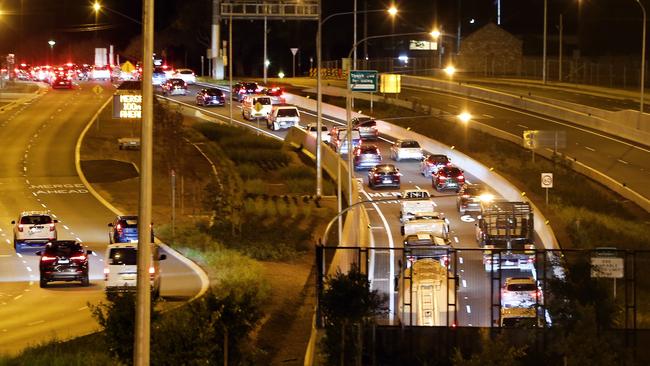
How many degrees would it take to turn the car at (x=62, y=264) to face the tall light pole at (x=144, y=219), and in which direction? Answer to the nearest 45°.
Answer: approximately 180°

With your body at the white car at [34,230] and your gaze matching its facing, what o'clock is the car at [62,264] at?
The car is roughly at 6 o'clock from the white car.

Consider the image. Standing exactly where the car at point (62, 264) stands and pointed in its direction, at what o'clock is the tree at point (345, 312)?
The tree is roughly at 5 o'clock from the car.

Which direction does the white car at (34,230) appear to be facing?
away from the camera

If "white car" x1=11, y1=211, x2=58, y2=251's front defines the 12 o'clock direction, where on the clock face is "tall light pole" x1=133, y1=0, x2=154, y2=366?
The tall light pole is roughly at 6 o'clock from the white car.

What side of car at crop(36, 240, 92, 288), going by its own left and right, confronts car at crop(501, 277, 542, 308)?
right

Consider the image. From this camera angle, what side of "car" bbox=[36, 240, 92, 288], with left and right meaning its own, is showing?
back
